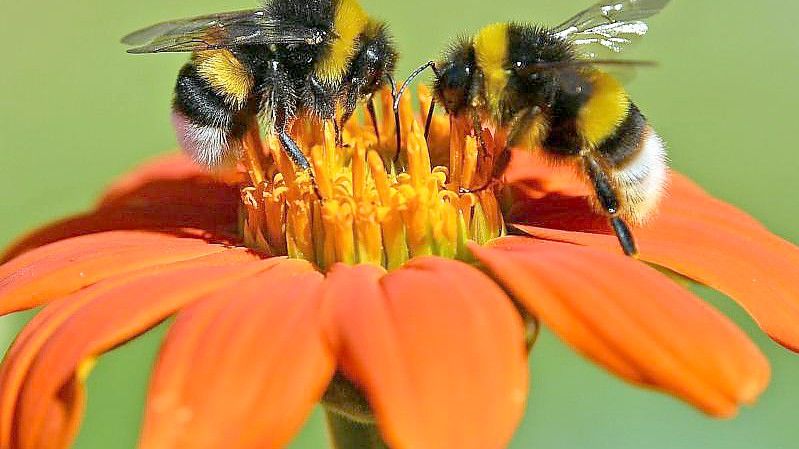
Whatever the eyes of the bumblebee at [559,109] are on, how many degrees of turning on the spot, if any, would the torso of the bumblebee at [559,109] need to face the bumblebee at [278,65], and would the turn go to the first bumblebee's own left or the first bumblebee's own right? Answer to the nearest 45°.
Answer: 0° — it already faces it

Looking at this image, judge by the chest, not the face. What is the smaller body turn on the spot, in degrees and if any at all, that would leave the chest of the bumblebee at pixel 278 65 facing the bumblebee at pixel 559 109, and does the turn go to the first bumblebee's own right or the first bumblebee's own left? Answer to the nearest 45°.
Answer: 0° — it already faces it

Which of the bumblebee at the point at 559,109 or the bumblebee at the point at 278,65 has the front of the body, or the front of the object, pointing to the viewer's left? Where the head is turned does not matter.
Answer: the bumblebee at the point at 559,109

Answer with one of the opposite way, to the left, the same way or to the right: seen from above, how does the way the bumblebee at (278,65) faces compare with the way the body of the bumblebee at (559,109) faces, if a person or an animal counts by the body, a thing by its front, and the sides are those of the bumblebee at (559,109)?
the opposite way

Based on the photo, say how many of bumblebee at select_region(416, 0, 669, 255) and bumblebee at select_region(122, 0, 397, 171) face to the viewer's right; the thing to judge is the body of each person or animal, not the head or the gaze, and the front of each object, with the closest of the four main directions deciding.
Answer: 1

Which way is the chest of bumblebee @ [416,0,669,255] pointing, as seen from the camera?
to the viewer's left

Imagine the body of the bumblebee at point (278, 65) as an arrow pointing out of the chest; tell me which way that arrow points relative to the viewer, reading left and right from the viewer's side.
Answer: facing to the right of the viewer
